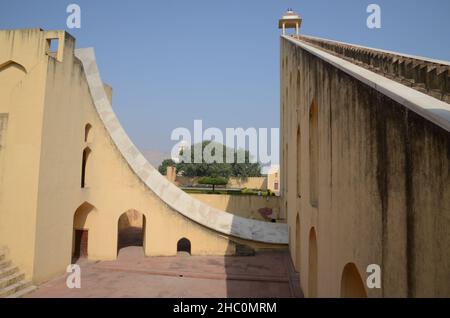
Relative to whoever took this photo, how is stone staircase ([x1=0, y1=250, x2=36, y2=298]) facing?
facing the viewer and to the right of the viewer

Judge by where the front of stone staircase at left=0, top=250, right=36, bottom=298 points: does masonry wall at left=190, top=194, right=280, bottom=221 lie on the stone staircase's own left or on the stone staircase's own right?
on the stone staircase's own left

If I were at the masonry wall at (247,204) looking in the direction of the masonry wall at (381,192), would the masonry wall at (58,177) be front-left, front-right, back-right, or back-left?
front-right

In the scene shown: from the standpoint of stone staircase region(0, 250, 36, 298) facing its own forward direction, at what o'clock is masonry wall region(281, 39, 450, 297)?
The masonry wall is roughly at 1 o'clock from the stone staircase.

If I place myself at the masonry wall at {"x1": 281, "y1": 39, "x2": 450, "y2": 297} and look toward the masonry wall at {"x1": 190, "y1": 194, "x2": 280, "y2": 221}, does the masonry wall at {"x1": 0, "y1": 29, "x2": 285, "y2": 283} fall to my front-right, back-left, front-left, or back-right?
front-left
